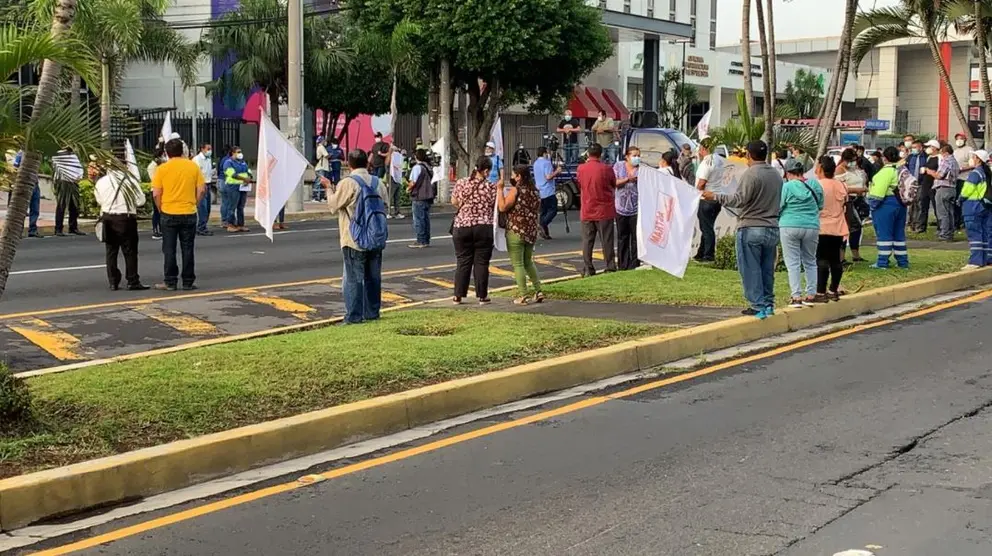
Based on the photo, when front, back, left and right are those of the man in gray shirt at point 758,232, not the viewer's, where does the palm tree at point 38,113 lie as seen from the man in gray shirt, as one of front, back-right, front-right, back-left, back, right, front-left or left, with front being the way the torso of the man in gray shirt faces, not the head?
left

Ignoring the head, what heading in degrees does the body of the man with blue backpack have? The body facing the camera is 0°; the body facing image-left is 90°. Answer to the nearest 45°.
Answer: approximately 135°

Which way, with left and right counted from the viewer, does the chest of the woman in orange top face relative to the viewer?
facing away from the viewer and to the left of the viewer

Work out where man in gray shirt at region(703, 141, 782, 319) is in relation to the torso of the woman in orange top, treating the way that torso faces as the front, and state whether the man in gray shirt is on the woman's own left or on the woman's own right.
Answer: on the woman's own left

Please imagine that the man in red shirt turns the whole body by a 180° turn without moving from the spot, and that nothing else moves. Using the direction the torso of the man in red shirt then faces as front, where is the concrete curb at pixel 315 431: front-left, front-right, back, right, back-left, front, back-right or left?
front

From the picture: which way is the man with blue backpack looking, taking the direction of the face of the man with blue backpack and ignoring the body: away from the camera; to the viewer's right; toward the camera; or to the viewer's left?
away from the camera

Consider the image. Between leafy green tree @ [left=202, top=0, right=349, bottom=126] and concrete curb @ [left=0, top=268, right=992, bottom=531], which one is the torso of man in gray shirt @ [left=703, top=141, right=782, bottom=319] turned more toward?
the leafy green tree

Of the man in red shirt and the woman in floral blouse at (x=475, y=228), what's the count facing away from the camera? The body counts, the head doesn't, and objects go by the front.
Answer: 2

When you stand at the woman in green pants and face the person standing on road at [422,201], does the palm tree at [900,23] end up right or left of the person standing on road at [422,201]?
right

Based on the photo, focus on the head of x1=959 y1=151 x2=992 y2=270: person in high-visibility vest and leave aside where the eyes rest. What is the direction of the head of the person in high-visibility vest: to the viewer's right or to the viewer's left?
to the viewer's left

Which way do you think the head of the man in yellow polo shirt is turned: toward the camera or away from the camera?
away from the camera

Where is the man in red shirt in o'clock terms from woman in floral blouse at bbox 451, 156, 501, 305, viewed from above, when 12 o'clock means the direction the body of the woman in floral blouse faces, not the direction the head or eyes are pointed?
The man in red shirt is roughly at 1 o'clock from the woman in floral blouse.

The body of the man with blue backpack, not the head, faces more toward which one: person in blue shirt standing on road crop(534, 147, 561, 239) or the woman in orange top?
the person in blue shirt standing on road

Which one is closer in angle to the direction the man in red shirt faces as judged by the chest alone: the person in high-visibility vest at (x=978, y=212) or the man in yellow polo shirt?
the person in high-visibility vest

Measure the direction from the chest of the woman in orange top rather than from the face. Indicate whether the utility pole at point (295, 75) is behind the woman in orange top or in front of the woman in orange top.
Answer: in front

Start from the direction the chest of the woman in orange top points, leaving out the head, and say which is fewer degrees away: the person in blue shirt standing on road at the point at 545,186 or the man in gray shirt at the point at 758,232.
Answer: the person in blue shirt standing on road

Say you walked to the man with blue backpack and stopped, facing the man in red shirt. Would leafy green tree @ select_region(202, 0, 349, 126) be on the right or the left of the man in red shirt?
left

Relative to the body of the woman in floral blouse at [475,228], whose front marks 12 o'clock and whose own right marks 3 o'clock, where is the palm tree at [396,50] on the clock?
The palm tree is roughly at 12 o'clock from the woman in floral blouse.

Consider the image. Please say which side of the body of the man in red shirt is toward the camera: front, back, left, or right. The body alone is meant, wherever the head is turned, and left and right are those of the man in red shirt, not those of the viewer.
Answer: back
